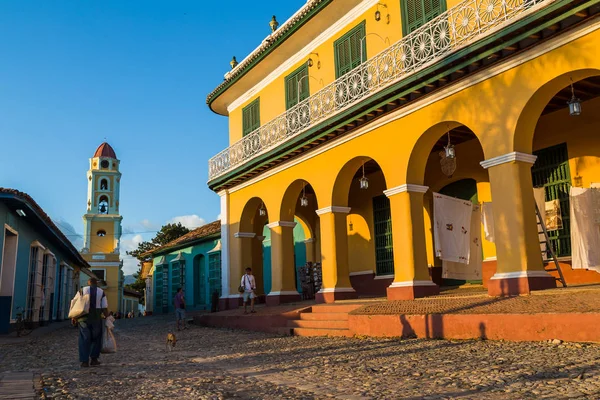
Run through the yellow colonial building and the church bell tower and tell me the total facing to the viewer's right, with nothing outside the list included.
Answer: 0

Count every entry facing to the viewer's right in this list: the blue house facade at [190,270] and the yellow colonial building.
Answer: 0

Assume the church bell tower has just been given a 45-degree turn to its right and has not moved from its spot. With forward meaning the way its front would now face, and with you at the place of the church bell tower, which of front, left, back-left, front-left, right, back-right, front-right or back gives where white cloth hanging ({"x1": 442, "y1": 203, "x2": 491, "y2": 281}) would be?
front-left

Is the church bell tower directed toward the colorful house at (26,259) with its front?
yes

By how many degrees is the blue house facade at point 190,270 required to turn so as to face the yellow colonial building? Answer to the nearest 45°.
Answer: approximately 45° to its left

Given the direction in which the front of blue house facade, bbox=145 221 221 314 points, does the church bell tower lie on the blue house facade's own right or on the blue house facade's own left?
on the blue house facade's own right

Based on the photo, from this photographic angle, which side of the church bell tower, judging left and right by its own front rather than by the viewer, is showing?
front

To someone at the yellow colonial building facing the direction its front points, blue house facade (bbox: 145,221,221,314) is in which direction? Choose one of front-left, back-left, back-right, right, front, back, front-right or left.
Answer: right

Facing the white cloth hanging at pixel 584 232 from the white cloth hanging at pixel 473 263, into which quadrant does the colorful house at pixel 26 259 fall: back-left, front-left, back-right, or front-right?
back-right

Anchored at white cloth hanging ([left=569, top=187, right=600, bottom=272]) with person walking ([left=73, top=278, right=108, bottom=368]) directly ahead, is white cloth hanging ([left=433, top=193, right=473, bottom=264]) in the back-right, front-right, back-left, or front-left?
front-right

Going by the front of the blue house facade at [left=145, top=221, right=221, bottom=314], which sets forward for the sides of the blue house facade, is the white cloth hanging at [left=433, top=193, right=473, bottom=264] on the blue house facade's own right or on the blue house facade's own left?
on the blue house facade's own left

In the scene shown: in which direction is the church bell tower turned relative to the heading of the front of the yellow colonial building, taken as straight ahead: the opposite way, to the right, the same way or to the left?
to the left

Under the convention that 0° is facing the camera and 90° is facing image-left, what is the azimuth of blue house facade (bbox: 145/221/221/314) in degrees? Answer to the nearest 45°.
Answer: approximately 45°

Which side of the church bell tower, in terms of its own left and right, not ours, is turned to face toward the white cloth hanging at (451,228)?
front

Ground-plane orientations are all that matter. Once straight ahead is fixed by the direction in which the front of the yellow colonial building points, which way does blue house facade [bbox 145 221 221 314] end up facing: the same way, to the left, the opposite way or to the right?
the same way

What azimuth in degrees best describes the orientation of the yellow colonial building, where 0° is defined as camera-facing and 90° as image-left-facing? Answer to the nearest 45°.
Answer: approximately 45°

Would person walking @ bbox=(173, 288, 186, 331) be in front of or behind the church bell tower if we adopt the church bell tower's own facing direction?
in front

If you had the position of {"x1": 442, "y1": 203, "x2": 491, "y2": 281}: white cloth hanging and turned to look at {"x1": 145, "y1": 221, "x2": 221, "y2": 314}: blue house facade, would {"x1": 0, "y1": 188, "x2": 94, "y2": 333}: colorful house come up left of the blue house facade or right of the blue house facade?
left

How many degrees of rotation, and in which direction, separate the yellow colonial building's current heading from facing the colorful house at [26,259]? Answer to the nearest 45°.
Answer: approximately 45° to its right

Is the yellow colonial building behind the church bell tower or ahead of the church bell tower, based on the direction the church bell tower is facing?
ahead
